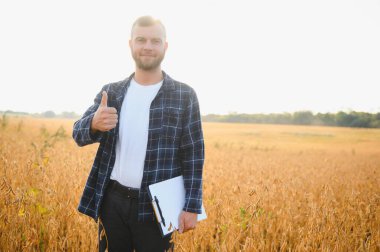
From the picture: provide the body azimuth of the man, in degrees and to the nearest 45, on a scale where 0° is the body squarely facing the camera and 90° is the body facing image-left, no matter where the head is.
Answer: approximately 0°
